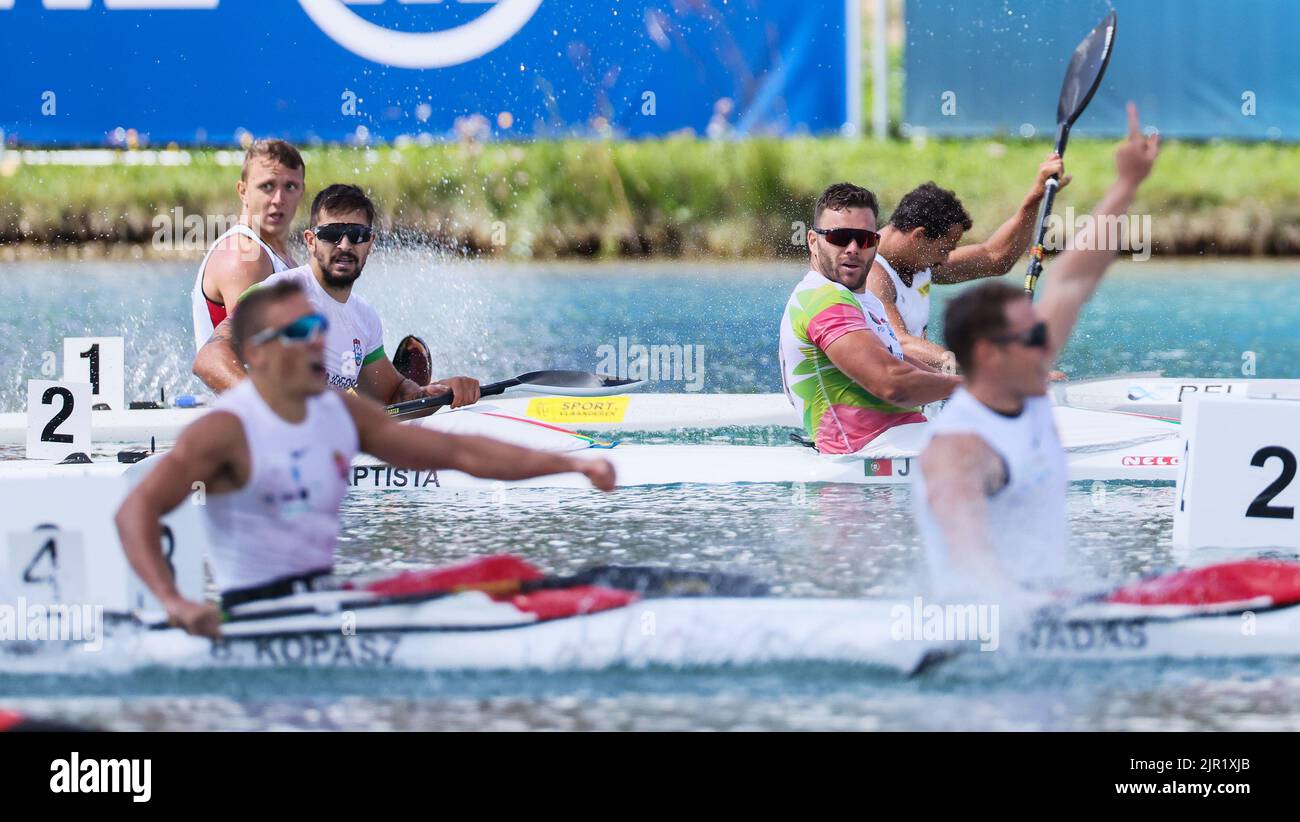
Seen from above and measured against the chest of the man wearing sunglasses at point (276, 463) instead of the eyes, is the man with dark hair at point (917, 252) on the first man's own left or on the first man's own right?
on the first man's own left

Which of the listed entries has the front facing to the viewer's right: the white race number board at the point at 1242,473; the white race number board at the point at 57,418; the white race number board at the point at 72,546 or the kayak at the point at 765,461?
the kayak

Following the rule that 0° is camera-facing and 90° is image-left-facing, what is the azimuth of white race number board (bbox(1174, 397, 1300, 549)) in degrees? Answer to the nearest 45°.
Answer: approximately 0°

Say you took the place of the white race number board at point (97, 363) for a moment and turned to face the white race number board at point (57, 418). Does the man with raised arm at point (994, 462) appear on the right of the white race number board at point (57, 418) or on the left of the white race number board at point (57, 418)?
left

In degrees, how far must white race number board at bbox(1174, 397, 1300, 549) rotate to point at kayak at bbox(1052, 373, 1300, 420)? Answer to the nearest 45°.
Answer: approximately 180°

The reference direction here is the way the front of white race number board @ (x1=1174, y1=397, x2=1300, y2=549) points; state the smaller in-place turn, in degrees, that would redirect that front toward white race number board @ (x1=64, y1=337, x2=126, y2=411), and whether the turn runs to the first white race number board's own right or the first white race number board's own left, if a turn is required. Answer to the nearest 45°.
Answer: approximately 90° to the first white race number board's own right

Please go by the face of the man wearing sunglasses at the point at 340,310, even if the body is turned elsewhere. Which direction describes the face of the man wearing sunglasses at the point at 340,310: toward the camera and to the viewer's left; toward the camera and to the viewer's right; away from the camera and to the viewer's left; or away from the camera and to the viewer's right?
toward the camera and to the viewer's right

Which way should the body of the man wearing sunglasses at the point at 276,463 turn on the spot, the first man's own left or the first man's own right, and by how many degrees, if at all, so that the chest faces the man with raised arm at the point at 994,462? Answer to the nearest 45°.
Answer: approximately 45° to the first man's own left

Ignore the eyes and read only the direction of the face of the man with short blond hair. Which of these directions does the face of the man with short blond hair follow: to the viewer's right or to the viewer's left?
to the viewer's right

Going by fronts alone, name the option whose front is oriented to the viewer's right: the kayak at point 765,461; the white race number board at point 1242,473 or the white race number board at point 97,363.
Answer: the kayak
